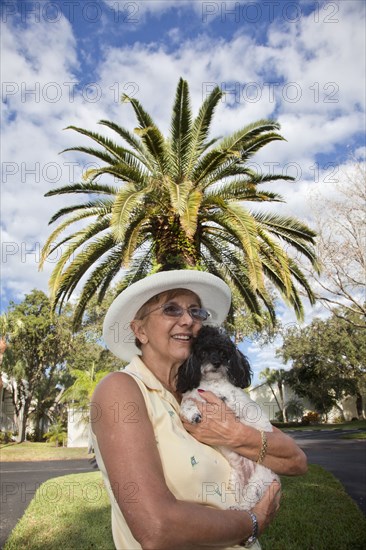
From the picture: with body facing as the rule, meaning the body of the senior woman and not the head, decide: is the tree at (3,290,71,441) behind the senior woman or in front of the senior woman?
behind

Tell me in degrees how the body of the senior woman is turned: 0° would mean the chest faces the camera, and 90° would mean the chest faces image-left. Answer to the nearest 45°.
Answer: approximately 315°

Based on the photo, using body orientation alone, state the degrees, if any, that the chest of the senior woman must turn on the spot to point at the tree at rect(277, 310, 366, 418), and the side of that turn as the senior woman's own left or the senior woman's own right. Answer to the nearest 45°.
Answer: approximately 135° to the senior woman's own left

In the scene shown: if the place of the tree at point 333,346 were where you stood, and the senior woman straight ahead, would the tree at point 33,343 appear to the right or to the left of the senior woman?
right

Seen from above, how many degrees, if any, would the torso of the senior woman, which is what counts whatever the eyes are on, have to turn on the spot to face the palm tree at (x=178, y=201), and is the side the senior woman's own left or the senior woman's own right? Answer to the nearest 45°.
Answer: approximately 135° to the senior woman's own left

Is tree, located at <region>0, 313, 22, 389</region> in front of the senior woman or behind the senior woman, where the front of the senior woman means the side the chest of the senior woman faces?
behind
